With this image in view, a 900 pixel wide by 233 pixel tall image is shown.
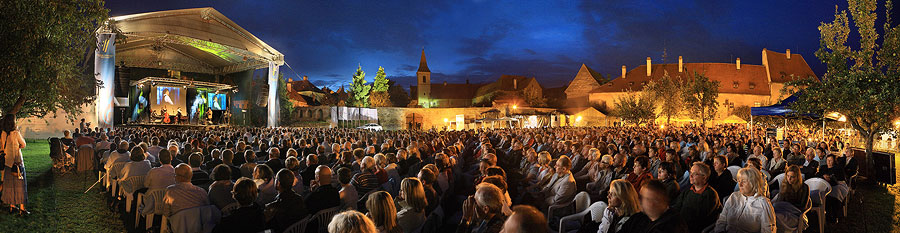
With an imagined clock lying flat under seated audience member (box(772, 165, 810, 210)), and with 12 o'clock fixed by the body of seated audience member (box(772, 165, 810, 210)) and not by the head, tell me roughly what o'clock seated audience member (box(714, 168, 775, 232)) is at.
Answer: seated audience member (box(714, 168, 775, 232)) is roughly at 11 o'clock from seated audience member (box(772, 165, 810, 210)).

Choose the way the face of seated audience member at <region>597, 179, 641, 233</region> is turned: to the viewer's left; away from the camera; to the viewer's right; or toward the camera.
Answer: to the viewer's left

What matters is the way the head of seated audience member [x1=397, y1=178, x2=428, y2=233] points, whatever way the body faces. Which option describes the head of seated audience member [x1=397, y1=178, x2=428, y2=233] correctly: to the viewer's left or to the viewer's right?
to the viewer's left

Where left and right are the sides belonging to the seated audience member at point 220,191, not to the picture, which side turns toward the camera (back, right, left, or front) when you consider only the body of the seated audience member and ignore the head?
back

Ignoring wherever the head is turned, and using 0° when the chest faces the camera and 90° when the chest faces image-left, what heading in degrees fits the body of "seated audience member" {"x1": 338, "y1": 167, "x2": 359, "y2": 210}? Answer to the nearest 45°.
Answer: approximately 135°

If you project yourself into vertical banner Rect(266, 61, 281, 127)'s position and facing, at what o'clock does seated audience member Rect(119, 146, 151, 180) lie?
The seated audience member is roughly at 12 o'clock from the vertical banner.

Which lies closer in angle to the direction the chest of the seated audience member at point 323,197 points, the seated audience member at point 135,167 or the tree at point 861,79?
the seated audience member

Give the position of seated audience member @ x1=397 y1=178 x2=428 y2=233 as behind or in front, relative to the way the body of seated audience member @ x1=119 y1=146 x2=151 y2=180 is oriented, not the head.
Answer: behind
